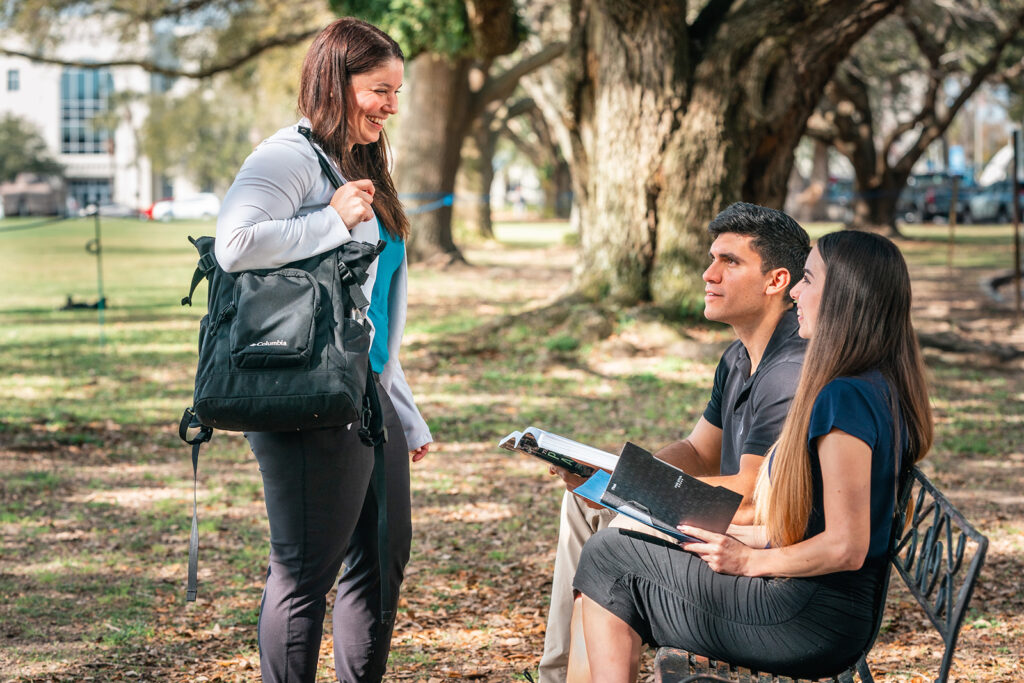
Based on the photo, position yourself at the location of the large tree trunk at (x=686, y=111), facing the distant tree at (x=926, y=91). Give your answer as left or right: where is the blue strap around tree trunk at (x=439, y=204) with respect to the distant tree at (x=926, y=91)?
left

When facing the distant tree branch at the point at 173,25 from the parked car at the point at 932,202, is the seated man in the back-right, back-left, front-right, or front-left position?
front-left

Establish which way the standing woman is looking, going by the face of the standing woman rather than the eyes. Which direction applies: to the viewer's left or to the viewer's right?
to the viewer's right

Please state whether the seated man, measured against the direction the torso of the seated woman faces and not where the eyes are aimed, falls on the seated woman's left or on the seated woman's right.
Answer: on the seated woman's right

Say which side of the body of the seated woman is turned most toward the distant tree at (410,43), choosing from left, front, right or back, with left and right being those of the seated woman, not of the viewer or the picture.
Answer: right

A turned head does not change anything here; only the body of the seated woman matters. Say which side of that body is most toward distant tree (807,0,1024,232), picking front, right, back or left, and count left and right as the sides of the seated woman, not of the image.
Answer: right

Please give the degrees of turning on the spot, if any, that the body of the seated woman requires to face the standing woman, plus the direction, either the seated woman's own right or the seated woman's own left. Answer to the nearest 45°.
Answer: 0° — they already face them

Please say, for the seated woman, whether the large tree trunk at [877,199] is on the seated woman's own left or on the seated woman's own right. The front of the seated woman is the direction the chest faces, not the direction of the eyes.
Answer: on the seated woman's own right

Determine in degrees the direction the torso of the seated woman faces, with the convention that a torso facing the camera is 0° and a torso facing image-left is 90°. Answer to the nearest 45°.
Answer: approximately 90°

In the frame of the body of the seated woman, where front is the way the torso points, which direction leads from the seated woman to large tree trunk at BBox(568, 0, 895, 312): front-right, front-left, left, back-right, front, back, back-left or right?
right
